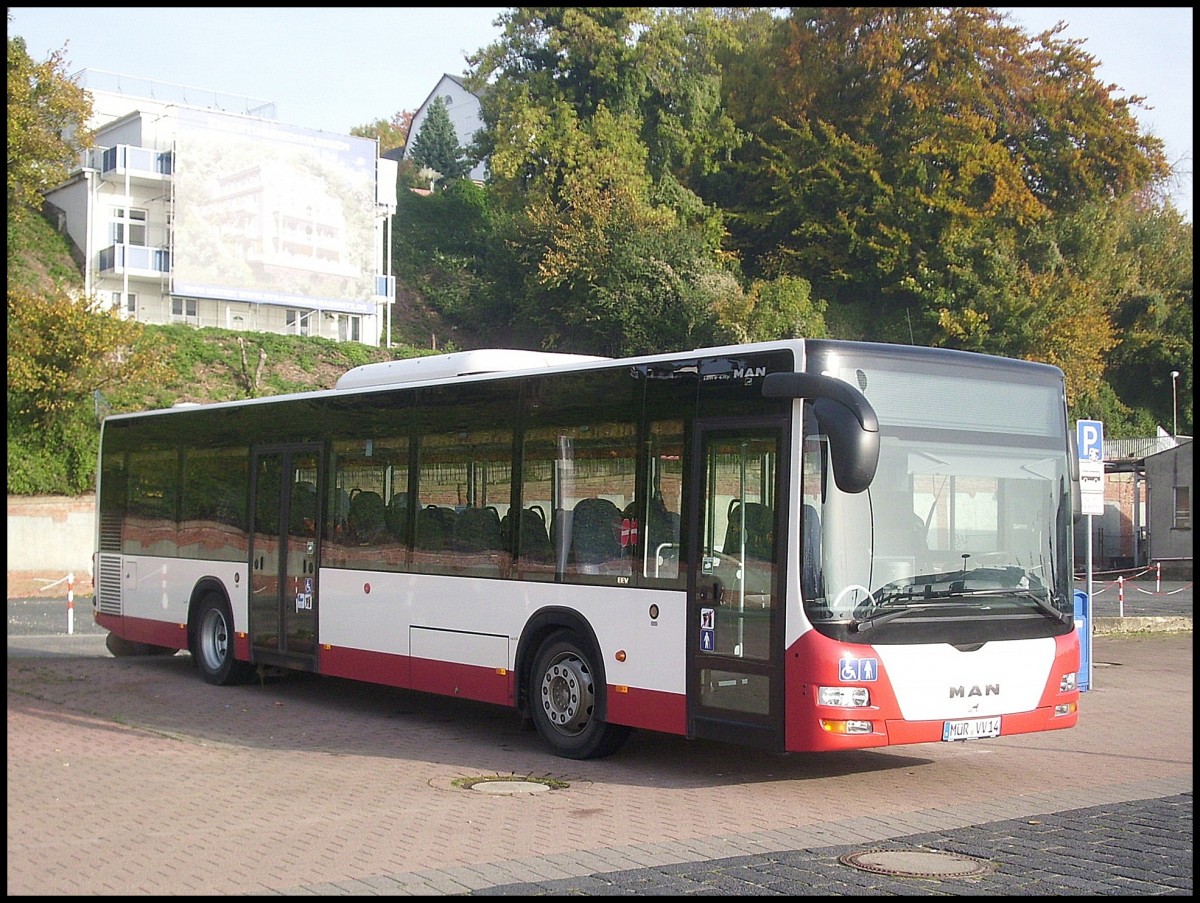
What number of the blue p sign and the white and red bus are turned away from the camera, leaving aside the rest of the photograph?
0

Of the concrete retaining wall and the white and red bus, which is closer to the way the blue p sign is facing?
the white and red bus

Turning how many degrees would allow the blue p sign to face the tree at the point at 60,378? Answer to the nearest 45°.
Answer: approximately 135° to its right

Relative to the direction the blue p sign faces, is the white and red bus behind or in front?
in front

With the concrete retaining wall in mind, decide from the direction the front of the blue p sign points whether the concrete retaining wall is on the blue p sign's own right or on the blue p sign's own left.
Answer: on the blue p sign's own right

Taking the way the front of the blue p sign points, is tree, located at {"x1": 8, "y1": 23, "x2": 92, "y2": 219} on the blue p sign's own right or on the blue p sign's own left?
on the blue p sign's own right

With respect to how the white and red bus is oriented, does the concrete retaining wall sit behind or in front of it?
behind

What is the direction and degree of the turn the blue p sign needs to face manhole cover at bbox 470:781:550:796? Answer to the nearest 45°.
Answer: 0° — it already faces it
